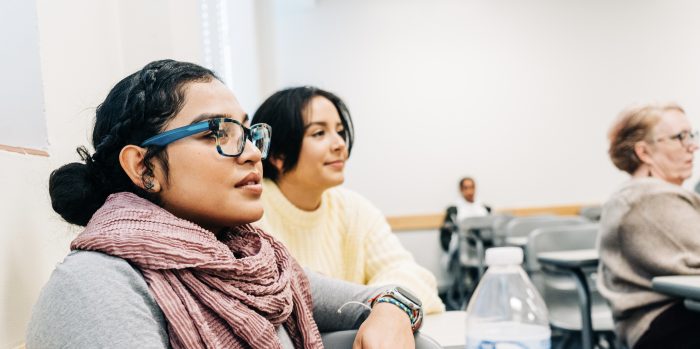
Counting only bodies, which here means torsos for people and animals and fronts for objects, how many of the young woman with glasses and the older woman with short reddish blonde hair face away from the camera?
0

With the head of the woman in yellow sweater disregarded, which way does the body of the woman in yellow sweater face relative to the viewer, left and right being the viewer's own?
facing the viewer and to the right of the viewer

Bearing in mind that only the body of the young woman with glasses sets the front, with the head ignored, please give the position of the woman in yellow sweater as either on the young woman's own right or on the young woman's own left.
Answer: on the young woman's own left

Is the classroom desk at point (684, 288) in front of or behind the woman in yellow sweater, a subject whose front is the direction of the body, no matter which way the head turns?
in front

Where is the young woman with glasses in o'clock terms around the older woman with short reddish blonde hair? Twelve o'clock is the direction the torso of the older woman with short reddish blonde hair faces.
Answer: The young woman with glasses is roughly at 4 o'clock from the older woman with short reddish blonde hair.

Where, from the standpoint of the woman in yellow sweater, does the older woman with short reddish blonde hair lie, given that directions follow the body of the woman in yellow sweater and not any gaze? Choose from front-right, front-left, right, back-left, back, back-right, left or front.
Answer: front-left

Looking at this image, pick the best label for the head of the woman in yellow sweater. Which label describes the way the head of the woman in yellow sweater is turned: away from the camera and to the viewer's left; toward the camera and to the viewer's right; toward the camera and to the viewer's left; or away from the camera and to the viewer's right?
toward the camera and to the viewer's right

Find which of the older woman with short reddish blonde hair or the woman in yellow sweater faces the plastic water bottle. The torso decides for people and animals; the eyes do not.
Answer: the woman in yellow sweater

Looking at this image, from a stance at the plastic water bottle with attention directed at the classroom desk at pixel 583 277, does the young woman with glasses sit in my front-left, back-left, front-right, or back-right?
back-left

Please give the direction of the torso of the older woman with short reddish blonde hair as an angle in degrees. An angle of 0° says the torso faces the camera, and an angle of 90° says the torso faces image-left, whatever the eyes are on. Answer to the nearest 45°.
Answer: approximately 270°

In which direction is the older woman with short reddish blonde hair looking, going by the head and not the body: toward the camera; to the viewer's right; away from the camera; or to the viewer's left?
to the viewer's right

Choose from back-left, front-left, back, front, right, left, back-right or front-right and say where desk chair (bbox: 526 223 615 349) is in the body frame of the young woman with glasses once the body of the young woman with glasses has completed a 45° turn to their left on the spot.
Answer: front-left
